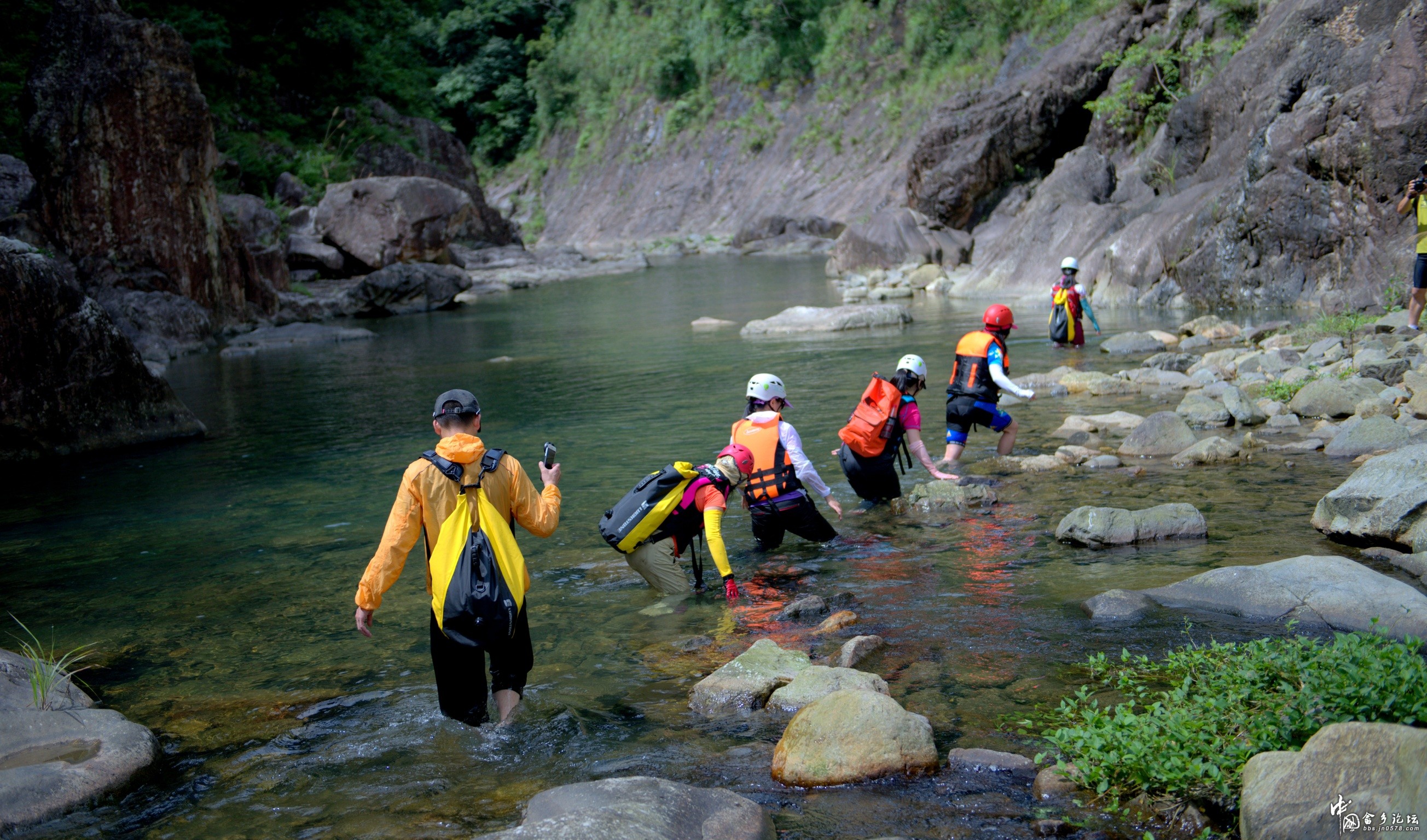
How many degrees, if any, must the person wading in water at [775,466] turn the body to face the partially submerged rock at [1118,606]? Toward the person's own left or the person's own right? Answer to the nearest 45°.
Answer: approximately 90° to the person's own right

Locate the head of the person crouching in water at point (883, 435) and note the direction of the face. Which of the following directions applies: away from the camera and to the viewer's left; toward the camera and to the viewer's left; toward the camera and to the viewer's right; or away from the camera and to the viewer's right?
away from the camera and to the viewer's right

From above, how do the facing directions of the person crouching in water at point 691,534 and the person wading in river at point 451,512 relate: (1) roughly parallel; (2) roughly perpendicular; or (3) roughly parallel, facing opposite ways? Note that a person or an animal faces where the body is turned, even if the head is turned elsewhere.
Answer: roughly perpendicular

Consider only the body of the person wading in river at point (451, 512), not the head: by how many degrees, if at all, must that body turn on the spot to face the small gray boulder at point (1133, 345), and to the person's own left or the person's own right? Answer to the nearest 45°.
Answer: approximately 45° to the person's own right

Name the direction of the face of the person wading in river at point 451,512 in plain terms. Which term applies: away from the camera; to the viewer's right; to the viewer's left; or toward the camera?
away from the camera

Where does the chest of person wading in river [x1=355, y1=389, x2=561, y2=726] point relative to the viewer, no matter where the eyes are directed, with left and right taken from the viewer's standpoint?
facing away from the viewer

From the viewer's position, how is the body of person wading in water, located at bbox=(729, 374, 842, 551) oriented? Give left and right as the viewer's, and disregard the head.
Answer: facing away from the viewer and to the right of the viewer

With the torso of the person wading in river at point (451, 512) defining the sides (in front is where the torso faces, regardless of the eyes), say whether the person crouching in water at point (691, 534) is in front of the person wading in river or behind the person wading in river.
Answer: in front

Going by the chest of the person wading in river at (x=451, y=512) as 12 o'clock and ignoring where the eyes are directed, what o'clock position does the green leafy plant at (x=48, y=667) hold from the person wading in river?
The green leafy plant is roughly at 10 o'clock from the person wading in river.

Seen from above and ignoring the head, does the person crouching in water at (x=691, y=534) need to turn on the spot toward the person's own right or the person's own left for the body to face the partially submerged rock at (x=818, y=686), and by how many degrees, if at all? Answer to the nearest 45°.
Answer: approximately 90° to the person's own right

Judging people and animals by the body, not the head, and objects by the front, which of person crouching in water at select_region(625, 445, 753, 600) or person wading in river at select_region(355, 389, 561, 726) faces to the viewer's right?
the person crouching in water

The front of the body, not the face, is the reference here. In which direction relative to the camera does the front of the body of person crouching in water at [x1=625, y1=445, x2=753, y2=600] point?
to the viewer's right

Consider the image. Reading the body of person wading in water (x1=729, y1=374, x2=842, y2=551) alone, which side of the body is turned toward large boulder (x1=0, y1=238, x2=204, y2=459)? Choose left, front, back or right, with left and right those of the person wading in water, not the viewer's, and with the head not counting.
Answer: left

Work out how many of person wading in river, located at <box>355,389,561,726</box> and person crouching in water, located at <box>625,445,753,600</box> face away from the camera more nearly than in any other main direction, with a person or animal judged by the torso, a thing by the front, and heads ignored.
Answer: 1

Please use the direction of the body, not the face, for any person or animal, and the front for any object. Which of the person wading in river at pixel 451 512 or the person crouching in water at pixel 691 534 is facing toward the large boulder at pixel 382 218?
the person wading in river

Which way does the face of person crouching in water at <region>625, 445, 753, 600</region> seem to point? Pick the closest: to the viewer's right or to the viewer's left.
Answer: to the viewer's right
